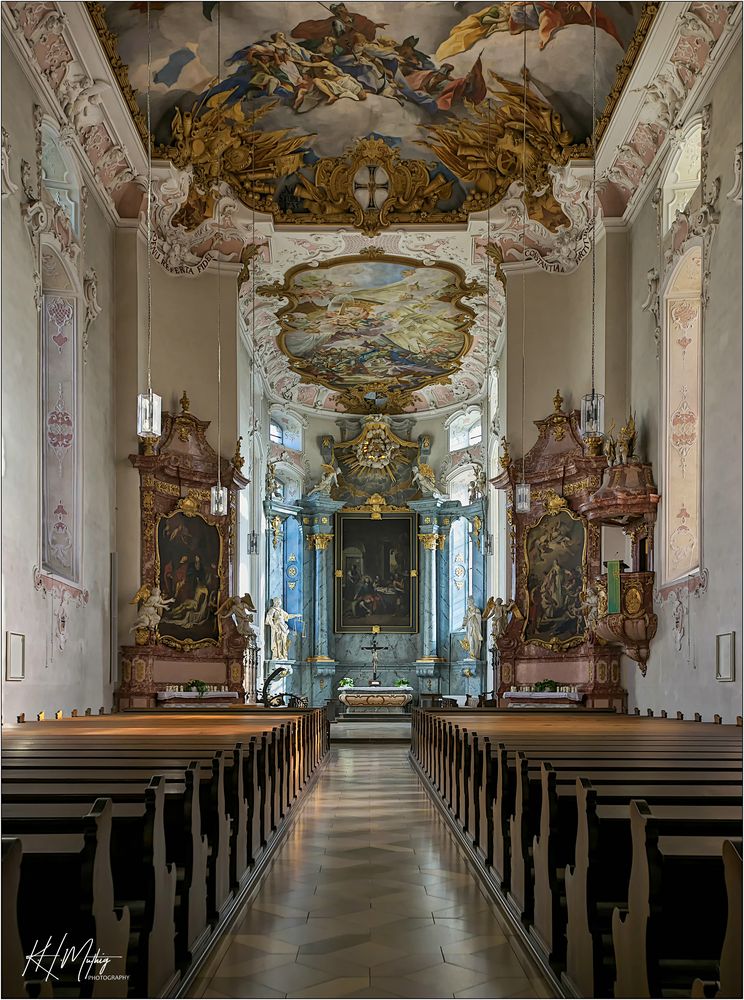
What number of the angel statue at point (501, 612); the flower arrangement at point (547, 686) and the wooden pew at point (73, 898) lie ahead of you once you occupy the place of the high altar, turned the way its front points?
3

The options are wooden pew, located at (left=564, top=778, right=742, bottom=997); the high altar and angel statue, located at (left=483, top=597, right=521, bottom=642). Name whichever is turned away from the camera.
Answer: the wooden pew

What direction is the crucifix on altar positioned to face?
toward the camera

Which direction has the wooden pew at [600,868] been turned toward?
away from the camera

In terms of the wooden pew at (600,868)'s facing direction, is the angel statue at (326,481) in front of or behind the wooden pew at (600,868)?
in front

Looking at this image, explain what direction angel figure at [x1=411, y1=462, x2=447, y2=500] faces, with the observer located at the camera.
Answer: facing the viewer and to the left of the viewer

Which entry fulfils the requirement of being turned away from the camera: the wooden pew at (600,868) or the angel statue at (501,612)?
the wooden pew

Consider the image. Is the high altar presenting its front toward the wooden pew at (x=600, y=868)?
yes

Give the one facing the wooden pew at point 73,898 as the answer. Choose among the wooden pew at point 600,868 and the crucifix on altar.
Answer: the crucifix on altar

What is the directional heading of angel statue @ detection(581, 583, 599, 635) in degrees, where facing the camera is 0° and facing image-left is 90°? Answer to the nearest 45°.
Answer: approximately 45°

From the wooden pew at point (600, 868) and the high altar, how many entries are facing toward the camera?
1

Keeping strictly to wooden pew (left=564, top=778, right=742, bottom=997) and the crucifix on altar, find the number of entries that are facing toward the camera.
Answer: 1

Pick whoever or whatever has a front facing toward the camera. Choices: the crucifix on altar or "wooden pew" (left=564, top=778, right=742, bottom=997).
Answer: the crucifix on altar
